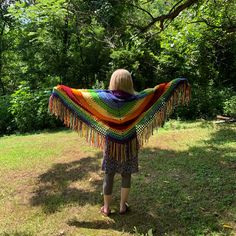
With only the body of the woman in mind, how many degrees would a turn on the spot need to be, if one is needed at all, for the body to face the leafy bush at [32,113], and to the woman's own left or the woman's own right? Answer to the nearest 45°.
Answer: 0° — they already face it

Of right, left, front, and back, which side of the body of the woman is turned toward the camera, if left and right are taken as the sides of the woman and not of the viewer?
back

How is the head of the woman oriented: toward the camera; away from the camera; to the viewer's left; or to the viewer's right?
away from the camera
